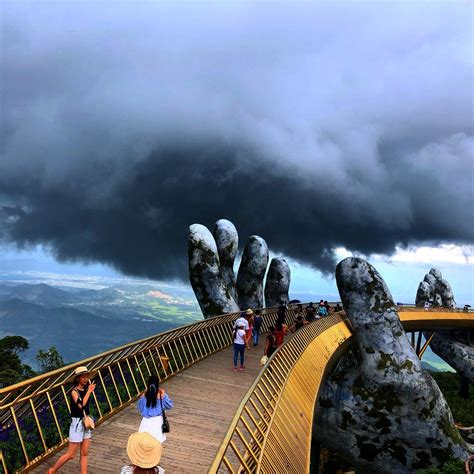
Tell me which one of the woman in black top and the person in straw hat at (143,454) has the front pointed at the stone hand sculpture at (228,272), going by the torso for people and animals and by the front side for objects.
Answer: the person in straw hat

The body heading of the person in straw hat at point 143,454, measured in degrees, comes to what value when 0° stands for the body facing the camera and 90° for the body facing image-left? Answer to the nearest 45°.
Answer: approximately 180°

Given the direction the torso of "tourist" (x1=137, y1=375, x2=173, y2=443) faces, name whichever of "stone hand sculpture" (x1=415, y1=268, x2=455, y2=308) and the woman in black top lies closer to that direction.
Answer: the stone hand sculpture

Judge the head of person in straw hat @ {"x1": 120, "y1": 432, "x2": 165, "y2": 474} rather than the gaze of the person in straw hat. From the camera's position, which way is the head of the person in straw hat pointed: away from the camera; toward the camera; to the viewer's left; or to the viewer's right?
away from the camera

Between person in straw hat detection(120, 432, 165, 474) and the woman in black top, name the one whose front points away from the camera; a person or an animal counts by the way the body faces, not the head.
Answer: the person in straw hat

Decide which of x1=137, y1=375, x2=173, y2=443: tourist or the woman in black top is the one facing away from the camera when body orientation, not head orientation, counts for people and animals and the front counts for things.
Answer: the tourist

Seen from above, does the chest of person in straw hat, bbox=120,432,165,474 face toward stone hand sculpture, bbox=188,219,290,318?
yes

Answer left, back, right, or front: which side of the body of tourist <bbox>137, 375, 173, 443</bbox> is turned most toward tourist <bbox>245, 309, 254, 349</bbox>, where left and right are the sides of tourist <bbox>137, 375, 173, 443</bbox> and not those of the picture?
front

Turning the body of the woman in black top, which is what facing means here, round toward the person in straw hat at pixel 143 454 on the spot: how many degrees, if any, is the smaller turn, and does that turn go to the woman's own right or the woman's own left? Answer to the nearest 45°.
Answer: approximately 45° to the woman's own right

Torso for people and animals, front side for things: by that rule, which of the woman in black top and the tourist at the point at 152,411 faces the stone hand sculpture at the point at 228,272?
the tourist

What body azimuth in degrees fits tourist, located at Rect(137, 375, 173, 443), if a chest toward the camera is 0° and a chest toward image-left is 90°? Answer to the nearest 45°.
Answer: approximately 180°
